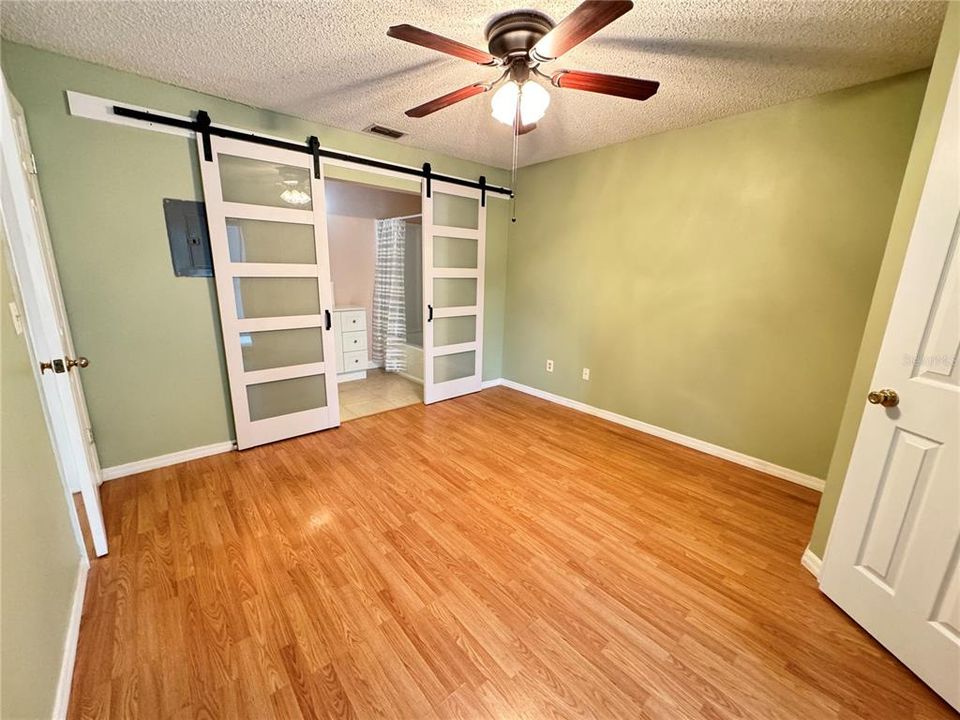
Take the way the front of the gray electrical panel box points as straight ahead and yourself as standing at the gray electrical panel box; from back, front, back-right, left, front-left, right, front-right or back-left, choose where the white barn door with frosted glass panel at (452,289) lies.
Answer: left

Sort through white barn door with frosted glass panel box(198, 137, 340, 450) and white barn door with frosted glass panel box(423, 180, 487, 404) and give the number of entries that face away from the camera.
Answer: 0

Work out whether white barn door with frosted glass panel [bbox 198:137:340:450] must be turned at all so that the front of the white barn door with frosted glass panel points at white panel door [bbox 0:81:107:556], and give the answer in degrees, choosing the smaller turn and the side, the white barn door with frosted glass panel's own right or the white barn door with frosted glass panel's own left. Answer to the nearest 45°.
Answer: approximately 90° to the white barn door with frosted glass panel's own right

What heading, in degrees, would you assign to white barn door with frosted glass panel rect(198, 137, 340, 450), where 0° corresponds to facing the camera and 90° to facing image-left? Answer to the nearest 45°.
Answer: approximately 315°

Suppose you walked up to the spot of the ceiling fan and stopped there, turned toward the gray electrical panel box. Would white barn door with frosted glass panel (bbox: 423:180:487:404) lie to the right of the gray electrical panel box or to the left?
right

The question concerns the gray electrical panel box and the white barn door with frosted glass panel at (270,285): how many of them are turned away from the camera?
0

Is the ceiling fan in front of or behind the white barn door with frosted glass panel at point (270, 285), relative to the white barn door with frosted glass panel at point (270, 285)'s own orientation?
in front

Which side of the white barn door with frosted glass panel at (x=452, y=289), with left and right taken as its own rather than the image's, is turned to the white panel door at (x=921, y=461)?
front

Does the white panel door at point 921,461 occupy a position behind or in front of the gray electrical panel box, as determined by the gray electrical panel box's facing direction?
in front

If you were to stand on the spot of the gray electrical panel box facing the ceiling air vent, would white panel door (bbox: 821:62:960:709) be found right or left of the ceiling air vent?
right

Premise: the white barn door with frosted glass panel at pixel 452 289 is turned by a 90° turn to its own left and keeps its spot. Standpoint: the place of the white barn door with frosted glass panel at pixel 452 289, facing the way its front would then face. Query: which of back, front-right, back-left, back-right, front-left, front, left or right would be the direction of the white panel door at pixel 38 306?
back

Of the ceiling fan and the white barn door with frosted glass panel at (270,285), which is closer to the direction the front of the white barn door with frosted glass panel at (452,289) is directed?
the ceiling fan

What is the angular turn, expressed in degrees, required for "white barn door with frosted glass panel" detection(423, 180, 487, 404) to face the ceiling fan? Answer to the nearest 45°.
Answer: approximately 45° to its right

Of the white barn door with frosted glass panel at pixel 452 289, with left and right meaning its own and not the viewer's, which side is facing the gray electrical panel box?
right

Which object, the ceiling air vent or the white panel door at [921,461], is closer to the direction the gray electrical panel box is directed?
the white panel door

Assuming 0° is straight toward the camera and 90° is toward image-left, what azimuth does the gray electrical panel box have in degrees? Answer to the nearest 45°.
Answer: approximately 0°
